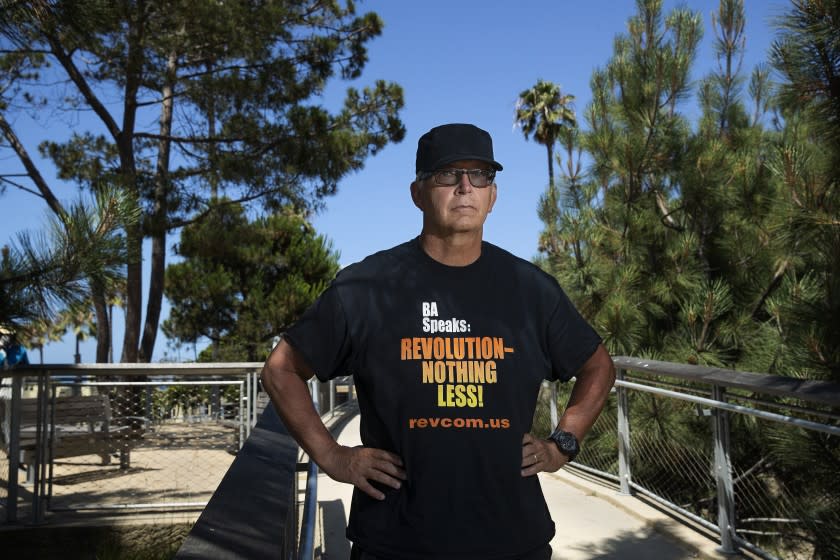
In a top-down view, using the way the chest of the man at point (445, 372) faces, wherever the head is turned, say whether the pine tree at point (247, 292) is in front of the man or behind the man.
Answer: behind

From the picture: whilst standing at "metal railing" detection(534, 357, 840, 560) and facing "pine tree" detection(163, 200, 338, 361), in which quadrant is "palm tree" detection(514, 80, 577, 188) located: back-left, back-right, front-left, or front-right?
front-right

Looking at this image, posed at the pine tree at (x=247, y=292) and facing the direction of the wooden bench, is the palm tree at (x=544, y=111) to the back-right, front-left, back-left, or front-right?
back-left

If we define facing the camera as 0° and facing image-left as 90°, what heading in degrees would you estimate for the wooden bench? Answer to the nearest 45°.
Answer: approximately 315°

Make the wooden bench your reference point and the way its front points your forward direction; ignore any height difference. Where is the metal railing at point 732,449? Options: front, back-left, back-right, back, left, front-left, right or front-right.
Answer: front

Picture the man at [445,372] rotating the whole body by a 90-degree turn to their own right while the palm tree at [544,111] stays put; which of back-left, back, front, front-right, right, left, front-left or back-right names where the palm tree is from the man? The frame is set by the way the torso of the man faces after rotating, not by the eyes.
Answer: right

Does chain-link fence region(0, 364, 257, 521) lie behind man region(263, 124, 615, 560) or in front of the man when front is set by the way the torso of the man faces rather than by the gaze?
behind

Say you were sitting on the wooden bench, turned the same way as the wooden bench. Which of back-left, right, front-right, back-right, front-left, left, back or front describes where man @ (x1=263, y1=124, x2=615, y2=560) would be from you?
front-right

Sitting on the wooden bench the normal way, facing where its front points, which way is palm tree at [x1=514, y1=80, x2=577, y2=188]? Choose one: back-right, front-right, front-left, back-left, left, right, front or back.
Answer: left

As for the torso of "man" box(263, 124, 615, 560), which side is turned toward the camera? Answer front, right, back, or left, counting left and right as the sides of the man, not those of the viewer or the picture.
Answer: front

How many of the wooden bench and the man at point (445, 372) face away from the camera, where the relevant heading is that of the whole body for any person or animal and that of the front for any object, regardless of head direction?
0

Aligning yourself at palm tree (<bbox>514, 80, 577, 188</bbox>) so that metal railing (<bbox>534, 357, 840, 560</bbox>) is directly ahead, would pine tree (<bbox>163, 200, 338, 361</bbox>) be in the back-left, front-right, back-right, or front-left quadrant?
front-right

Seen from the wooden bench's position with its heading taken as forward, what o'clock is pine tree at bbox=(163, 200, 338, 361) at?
The pine tree is roughly at 8 o'clock from the wooden bench.

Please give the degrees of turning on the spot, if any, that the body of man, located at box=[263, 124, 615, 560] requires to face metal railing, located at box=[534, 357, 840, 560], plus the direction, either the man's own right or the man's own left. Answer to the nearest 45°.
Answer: approximately 135° to the man's own left

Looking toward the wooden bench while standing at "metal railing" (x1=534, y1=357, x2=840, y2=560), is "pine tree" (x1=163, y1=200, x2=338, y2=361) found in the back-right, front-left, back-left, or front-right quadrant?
front-right
